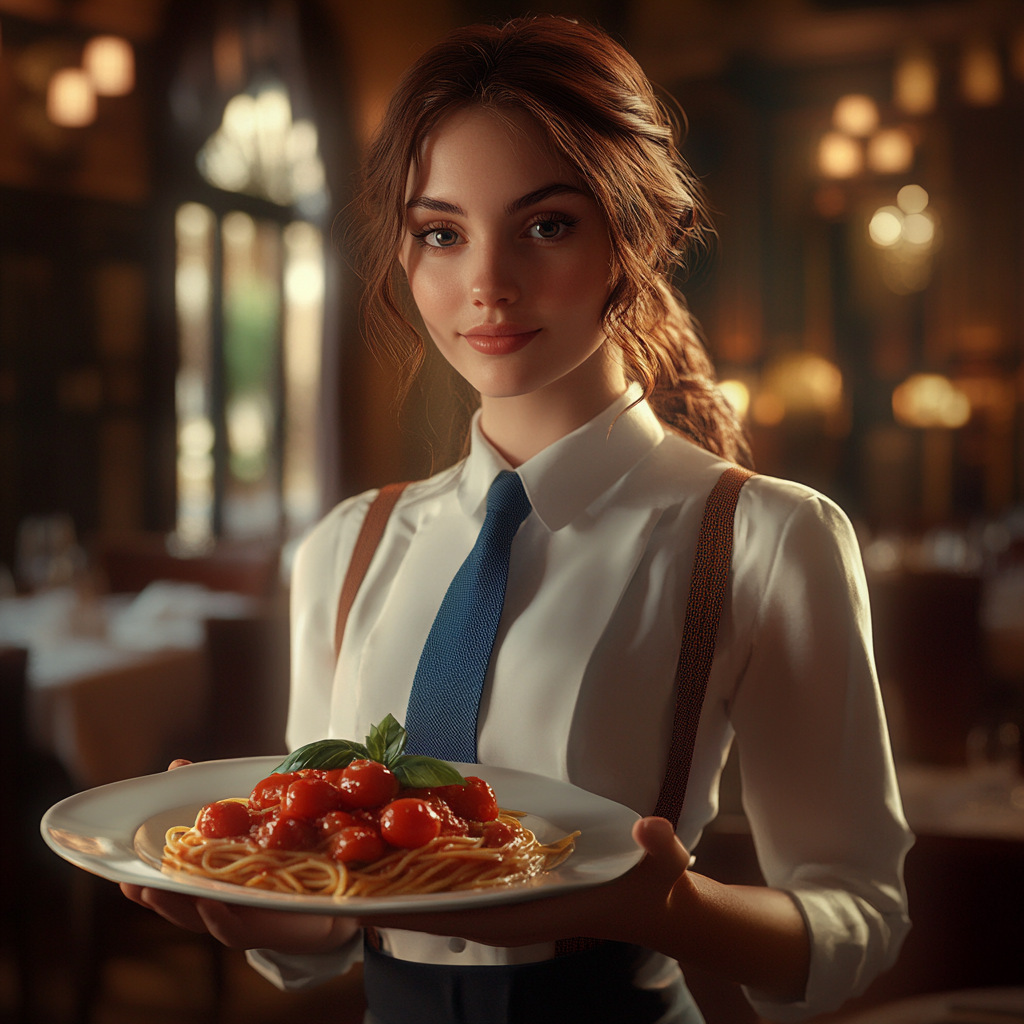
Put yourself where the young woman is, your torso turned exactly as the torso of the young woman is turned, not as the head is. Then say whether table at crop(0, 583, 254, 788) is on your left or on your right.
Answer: on your right

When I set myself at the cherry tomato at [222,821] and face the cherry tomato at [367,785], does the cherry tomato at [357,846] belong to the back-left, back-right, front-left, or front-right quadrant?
front-right

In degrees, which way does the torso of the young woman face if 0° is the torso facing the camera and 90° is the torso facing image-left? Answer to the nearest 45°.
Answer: approximately 45°
